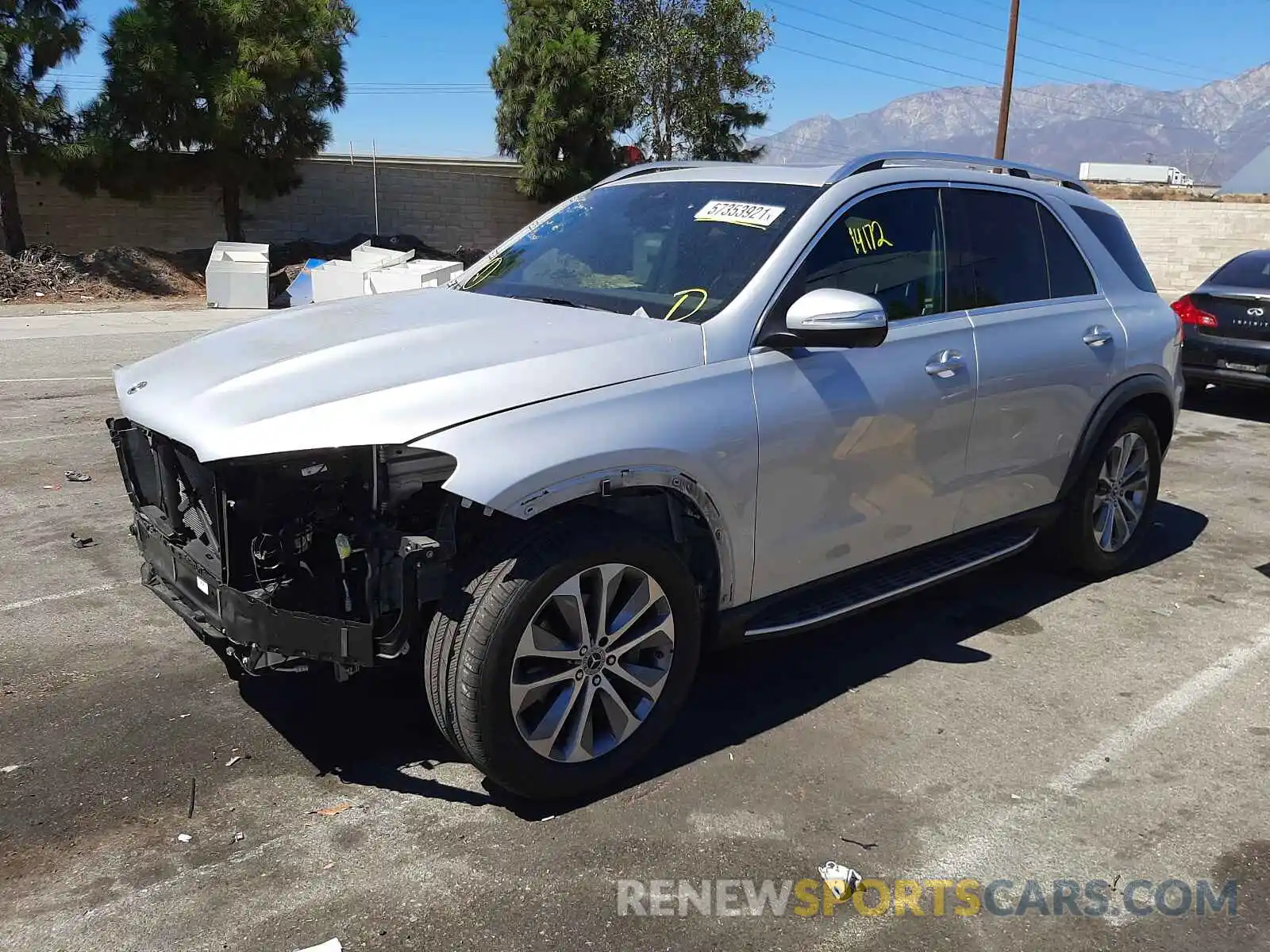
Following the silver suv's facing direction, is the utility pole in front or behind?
behind

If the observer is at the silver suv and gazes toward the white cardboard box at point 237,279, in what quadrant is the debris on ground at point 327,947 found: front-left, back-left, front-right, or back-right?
back-left

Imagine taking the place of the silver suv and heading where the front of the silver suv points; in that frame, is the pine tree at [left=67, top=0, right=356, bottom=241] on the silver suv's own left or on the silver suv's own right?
on the silver suv's own right

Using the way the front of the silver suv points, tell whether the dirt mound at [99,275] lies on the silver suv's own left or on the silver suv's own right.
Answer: on the silver suv's own right

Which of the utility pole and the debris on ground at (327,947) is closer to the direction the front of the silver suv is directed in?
the debris on ground

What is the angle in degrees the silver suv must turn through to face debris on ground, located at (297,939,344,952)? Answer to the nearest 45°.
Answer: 0° — it already faces it

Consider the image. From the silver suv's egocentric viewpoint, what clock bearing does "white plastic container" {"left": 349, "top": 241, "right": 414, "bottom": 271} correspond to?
The white plastic container is roughly at 4 o'clock from the silver suv.

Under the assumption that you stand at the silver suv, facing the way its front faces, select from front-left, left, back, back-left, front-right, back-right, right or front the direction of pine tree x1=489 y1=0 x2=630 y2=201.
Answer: back-right

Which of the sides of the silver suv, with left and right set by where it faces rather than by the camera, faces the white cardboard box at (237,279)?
right

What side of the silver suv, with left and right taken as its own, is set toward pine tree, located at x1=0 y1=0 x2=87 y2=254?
right

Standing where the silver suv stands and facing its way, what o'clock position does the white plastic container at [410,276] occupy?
The white plastic container is roughly at 4 o'clock from the silver suv.

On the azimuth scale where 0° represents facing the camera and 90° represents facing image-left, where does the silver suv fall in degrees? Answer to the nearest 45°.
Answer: approximately 45°

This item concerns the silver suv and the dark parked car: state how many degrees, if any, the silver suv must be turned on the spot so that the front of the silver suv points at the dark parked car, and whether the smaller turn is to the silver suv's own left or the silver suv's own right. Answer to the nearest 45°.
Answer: approximately 180°
